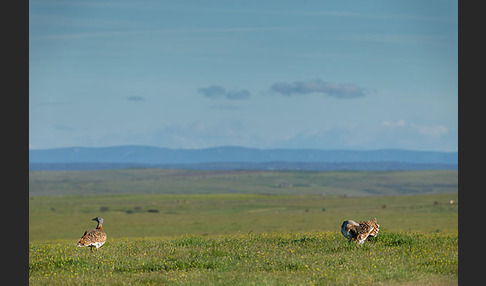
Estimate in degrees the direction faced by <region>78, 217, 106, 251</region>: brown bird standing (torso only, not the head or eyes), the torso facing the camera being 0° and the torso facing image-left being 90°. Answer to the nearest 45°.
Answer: approximately 270°

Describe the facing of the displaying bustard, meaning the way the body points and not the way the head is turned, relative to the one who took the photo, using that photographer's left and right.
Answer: facing to the left of the viewer

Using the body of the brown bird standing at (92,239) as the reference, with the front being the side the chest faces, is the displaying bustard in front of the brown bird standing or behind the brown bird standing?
in front

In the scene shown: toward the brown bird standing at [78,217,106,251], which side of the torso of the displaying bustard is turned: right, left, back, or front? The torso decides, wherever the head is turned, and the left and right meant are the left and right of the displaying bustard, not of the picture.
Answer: front

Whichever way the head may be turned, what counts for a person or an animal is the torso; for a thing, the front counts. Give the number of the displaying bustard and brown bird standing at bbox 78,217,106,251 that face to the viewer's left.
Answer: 1
